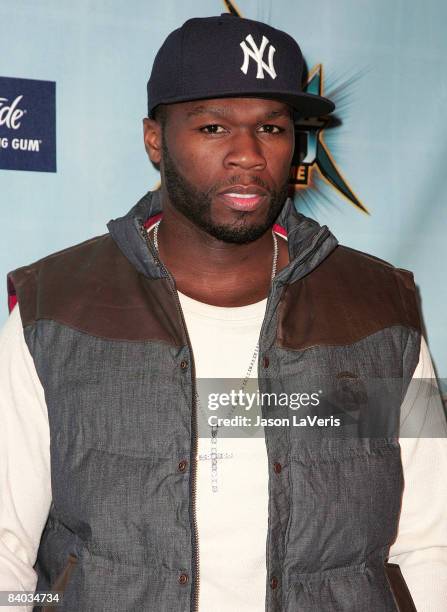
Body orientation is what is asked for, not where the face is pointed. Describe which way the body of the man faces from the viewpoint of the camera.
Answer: toward the camera
